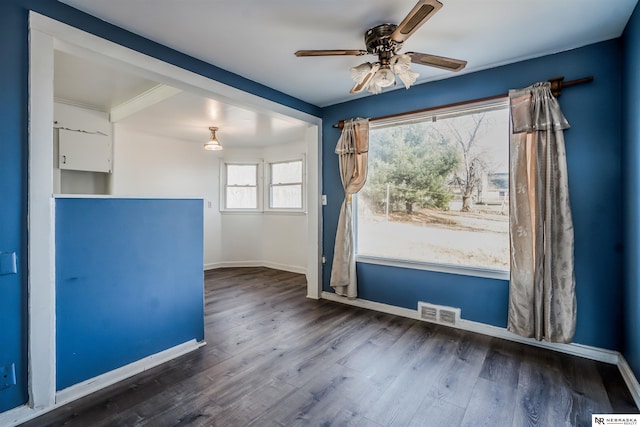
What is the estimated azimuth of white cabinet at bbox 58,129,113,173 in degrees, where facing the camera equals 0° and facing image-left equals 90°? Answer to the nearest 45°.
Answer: approximately 315°

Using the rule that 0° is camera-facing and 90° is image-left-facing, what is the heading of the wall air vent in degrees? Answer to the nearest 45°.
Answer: approximately 45°

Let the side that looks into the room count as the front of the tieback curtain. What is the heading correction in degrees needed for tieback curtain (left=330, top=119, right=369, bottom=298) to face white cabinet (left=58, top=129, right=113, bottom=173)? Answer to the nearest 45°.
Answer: approximately 45° to its right

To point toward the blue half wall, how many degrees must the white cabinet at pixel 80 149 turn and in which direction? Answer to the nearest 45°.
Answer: approximately 45° to its right

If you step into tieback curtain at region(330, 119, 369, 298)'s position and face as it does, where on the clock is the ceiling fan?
The ceiling fan is roughly at 10 o'clock from the tieback curtain.

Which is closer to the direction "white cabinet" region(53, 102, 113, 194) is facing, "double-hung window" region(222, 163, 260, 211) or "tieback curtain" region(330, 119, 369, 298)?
the tieback curtain
